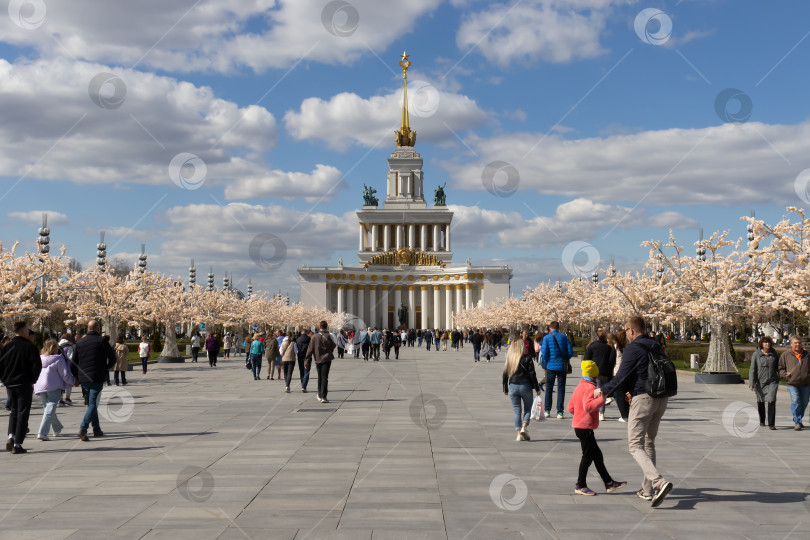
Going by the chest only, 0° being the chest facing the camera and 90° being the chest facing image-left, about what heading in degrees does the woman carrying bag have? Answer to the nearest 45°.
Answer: approximately 180°

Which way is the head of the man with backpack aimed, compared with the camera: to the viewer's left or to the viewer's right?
to the viewer's left

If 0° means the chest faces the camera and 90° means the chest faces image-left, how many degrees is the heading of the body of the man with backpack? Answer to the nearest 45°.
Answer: approximately 90°

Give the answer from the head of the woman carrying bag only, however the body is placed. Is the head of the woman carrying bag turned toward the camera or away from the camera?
away from the camera

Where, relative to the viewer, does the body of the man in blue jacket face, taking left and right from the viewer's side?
facing away from the viewer
